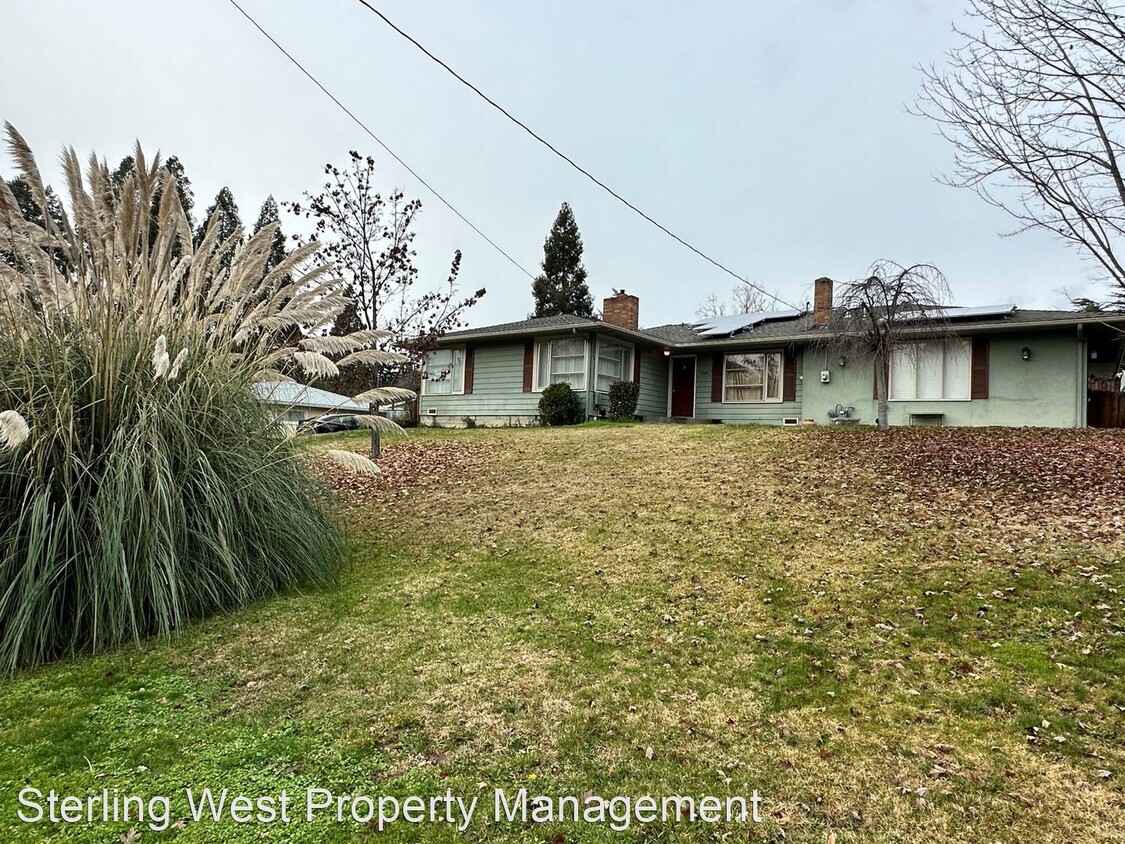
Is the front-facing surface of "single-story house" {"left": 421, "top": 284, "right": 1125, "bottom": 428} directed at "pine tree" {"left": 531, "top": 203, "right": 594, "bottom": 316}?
no

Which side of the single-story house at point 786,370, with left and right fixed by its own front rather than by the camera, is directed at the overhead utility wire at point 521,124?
front

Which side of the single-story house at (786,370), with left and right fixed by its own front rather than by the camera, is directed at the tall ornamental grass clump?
front

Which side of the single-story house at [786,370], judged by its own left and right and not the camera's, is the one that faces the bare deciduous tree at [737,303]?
back

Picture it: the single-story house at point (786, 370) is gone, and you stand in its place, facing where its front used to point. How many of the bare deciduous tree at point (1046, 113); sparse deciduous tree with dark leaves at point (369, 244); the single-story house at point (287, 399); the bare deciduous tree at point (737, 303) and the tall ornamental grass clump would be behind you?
1

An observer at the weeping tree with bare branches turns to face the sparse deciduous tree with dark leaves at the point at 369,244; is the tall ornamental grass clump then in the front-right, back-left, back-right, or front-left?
front-left

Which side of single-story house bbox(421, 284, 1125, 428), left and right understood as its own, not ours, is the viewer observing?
front

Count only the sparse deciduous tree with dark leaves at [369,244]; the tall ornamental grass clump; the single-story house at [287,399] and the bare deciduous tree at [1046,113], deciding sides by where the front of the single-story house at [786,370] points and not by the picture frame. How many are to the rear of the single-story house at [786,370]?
0
